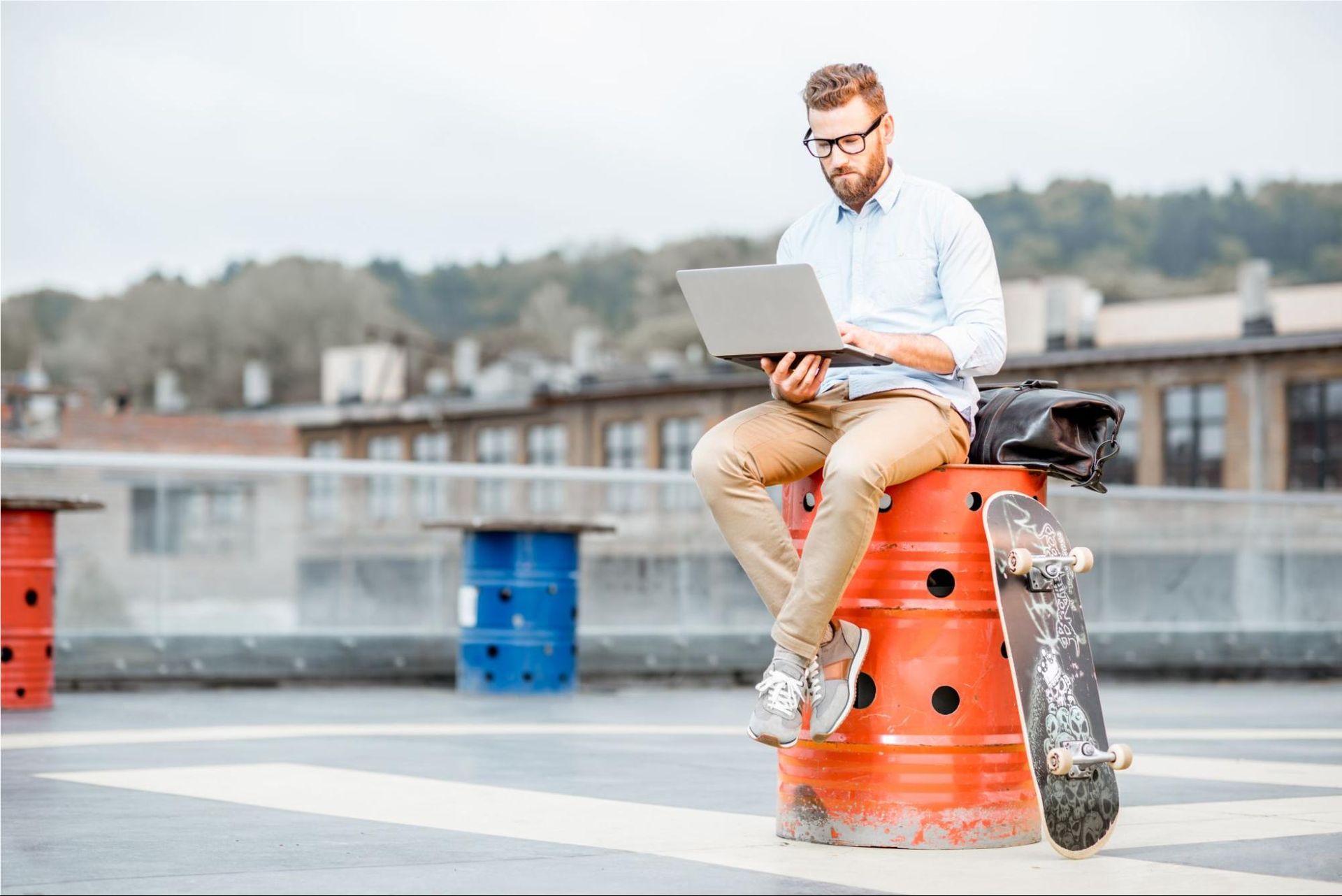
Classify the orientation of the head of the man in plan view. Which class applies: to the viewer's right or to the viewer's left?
to the viewer's left

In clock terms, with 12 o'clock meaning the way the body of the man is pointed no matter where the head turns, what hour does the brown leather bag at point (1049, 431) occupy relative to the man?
The brown leather bag is roughly at 7 o'clock from the man.

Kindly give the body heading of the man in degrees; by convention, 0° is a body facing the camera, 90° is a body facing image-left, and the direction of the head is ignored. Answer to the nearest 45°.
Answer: approximately 45°

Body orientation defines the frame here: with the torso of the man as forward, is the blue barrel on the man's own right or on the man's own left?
on the man's own right
